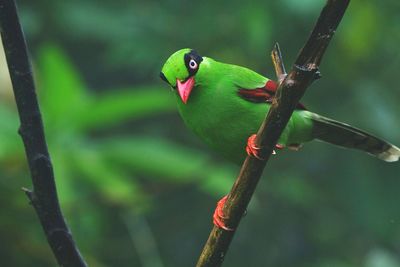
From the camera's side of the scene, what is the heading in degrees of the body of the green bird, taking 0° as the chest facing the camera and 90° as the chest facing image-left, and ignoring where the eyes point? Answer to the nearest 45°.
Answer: approximately 45°

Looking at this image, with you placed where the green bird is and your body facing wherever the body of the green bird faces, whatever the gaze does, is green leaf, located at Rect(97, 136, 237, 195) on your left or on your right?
on your right

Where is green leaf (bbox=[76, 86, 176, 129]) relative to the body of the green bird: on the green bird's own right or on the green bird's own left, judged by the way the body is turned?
on the green bird's own right
